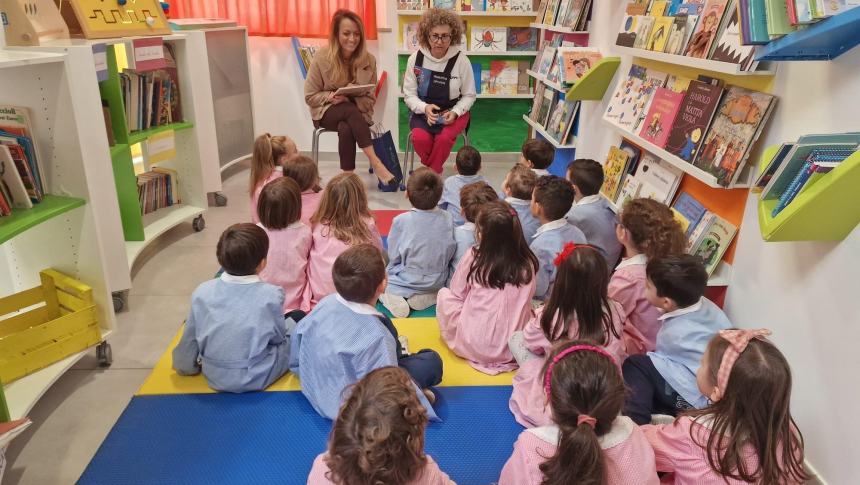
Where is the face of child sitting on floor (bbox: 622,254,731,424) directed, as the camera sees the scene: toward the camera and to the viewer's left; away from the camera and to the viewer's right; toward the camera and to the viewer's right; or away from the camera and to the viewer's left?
away from the camera and to the viewer's left

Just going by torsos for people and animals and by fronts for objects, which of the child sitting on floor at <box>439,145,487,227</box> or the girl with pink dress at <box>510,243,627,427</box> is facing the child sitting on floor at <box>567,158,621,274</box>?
the girl with pink dress

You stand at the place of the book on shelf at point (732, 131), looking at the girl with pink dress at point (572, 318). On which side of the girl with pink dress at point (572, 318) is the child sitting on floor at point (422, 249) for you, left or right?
right

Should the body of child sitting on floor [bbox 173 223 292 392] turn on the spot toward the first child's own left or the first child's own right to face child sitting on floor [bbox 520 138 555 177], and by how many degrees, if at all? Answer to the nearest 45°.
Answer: approximately 45° to the first child's own right

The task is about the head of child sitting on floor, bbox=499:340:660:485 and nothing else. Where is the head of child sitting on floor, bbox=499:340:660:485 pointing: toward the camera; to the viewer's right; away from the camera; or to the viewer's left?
away from the camera

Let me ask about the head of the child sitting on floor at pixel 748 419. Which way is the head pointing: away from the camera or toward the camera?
away from the camera

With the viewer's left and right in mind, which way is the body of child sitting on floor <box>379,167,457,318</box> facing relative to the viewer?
facing away from the viewer

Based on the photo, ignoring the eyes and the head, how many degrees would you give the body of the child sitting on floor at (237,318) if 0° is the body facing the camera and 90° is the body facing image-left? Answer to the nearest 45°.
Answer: approximately 180°

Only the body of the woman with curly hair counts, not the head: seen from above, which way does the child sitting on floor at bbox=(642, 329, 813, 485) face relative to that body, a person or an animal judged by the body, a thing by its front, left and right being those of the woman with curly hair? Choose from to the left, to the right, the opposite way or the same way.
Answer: the opposite way

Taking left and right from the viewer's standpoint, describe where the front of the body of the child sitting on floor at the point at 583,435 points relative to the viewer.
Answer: facing away from the viewer

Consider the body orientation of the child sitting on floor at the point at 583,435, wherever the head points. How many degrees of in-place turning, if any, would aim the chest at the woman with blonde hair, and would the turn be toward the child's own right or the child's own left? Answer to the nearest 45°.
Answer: approximately 45° to the child's own left

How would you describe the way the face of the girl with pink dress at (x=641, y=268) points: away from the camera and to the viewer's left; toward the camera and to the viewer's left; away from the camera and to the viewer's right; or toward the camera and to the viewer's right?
away from the camera and to the viewer's left

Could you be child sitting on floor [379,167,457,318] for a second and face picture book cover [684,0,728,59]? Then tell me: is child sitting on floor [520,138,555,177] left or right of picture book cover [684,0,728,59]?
left

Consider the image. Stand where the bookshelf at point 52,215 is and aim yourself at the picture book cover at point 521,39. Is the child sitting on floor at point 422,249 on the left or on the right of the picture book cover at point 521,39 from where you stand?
right
